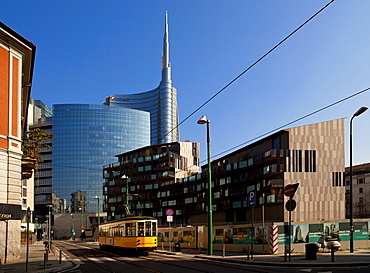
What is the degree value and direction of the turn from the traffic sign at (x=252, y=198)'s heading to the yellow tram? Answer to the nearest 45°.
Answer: approximately 135° to its right

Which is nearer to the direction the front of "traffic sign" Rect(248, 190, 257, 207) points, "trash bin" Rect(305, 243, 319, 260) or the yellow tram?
the trash bin

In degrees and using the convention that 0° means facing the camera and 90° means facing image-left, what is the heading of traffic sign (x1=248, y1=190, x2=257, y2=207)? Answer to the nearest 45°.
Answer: approximately 0°
